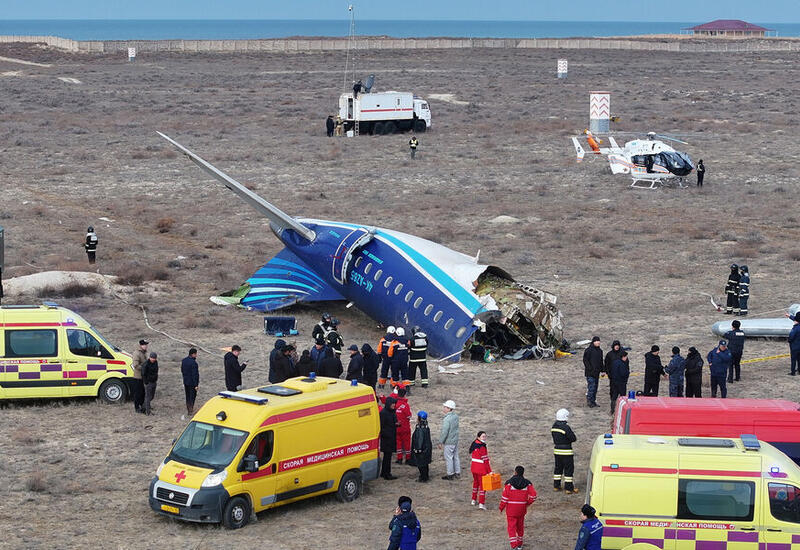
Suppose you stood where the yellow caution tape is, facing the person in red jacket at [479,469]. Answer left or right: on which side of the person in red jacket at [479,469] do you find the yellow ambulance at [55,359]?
right

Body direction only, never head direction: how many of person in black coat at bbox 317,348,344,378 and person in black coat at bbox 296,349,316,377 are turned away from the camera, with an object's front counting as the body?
2

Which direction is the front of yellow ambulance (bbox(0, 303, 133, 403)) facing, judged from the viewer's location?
facing to the right of the viewer

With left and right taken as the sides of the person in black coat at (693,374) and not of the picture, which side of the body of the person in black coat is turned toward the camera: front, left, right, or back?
back

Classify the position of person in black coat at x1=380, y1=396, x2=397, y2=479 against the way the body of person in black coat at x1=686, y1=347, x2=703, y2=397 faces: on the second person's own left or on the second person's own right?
on the second person's own left

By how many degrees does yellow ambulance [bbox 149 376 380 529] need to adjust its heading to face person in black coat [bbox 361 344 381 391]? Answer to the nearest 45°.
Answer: approximately 135° to its right

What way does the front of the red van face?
to the viewer's right

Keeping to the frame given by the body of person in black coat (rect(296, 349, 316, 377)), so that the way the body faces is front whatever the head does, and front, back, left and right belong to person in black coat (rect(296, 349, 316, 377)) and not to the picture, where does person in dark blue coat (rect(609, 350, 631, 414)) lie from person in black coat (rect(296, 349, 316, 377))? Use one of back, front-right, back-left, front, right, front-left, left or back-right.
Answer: right

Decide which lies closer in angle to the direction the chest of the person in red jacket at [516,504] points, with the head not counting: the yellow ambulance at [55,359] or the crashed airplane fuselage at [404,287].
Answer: the crashed airplane fuselage

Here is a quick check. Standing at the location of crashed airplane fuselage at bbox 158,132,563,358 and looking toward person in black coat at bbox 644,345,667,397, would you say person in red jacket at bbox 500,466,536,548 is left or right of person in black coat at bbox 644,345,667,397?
right

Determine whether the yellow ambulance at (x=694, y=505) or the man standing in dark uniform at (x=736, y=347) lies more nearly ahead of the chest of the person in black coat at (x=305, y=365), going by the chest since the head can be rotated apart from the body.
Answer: the man standing in dark uniform

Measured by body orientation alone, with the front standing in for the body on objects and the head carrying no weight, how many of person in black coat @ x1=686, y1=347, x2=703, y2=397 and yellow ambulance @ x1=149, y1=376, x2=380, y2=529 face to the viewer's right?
0

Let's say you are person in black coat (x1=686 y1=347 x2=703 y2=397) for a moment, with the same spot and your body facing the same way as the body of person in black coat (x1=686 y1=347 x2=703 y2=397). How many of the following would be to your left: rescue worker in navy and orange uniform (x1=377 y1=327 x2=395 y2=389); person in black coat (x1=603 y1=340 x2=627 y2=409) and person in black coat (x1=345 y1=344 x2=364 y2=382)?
3

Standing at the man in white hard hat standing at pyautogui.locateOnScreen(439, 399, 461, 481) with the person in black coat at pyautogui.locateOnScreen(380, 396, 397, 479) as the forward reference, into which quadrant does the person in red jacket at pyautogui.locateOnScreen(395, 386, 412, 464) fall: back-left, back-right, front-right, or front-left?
front-right

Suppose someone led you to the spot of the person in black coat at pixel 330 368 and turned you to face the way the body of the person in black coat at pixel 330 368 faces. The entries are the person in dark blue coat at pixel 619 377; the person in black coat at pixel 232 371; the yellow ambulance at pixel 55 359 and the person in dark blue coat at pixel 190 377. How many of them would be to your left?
3
